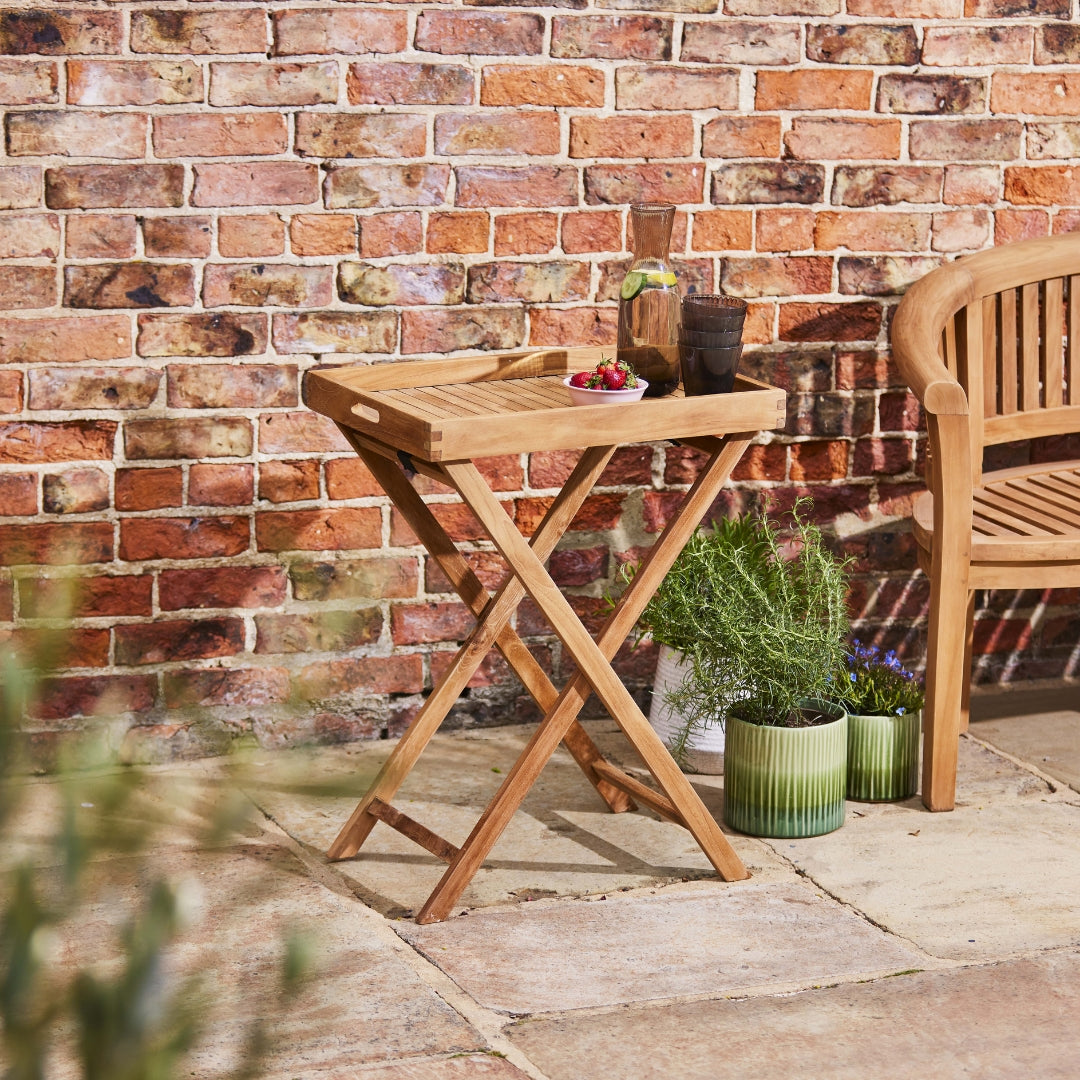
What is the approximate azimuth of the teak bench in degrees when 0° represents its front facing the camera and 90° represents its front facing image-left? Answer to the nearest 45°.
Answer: approximately 0°

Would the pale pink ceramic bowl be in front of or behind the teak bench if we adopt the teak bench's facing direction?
in front
